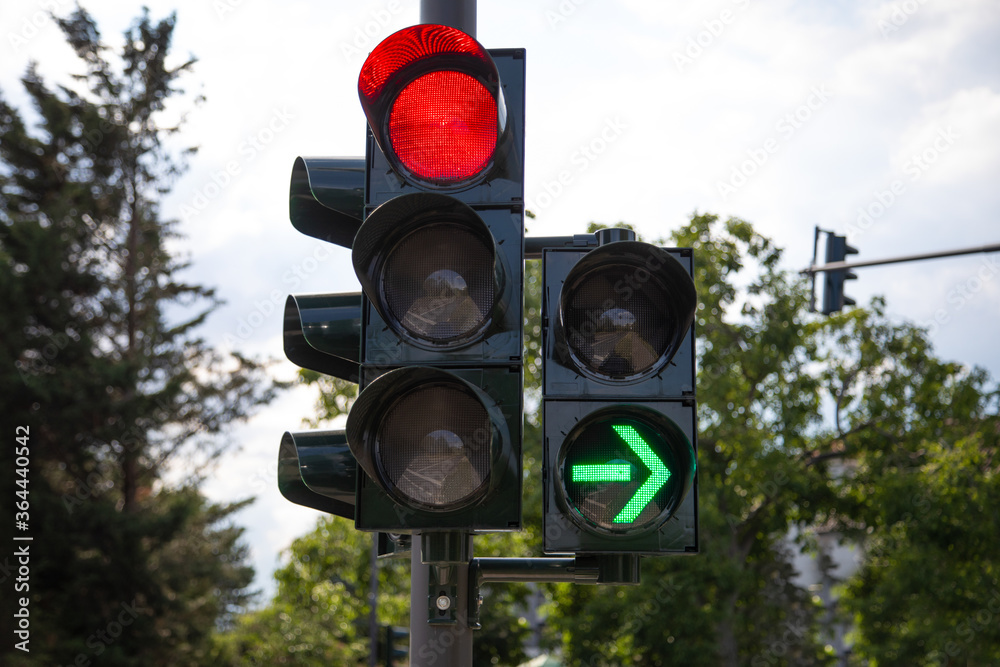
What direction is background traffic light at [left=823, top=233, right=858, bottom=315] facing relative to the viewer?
to the viewer's right

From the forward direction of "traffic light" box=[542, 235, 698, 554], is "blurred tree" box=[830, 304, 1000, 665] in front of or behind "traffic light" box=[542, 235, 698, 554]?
behind

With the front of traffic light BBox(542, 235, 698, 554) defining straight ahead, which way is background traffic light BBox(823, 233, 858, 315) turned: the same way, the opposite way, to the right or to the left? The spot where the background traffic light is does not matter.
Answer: to the left

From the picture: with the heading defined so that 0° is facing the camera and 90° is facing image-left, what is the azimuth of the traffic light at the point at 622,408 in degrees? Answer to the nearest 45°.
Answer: approximately 0°

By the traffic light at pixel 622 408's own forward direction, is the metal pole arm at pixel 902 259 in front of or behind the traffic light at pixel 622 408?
behind

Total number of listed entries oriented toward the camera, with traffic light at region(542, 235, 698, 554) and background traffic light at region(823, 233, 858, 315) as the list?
1
